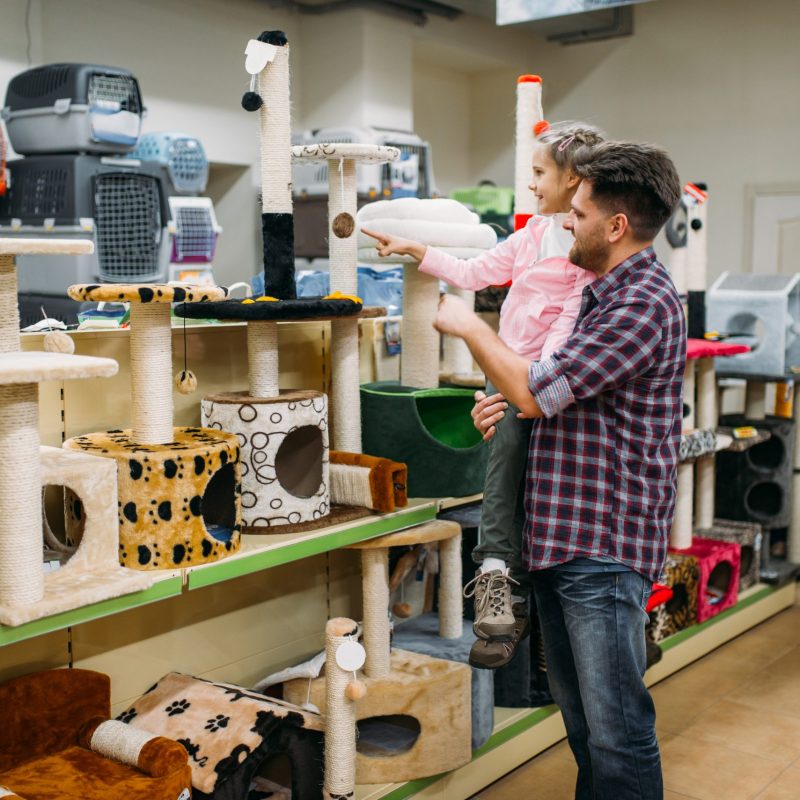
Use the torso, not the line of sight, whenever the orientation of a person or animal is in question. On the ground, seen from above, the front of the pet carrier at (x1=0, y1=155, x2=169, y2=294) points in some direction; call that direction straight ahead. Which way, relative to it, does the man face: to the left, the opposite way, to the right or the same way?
the opposite way

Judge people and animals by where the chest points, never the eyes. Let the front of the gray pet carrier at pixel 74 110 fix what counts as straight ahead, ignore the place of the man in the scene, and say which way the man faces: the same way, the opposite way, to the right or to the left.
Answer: the opposite way

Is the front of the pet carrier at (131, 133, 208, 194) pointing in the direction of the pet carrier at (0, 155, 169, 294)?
no

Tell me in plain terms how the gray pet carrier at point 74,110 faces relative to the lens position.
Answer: facing the viewer and to the right of the viewer

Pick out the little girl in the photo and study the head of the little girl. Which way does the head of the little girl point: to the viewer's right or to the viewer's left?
to the viewer's left

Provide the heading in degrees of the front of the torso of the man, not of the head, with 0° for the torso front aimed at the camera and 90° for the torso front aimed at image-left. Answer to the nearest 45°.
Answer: approximately 90°

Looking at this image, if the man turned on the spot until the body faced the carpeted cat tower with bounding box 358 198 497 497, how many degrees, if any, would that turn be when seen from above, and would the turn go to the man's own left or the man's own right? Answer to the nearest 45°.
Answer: approximately 45° to the man's own right

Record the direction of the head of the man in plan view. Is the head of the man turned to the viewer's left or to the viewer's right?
to the viewer's left
